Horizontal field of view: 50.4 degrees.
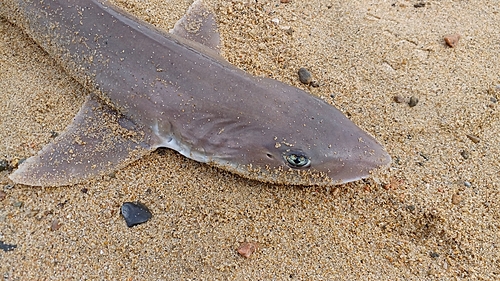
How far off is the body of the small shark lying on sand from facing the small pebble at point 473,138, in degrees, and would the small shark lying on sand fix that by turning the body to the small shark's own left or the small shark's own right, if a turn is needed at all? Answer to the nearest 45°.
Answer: approximately 45° to the small shark's own left

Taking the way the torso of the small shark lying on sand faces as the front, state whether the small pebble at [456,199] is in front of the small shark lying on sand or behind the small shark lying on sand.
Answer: in front

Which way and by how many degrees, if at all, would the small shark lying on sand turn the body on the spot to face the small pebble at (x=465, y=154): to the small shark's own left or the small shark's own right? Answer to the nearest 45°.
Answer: approximately 45° to the small shark's own left

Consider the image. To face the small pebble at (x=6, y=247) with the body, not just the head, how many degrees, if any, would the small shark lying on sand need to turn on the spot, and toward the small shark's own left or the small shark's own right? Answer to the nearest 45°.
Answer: approximately 90° to the small shark's own right

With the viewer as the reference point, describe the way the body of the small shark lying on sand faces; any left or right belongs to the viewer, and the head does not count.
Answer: facing the viewer and to the right of the viewer

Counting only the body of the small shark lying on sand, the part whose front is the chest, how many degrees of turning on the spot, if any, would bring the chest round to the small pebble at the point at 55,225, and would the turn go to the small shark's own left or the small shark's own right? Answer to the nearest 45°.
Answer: approximately 90° to the small shark's own right
